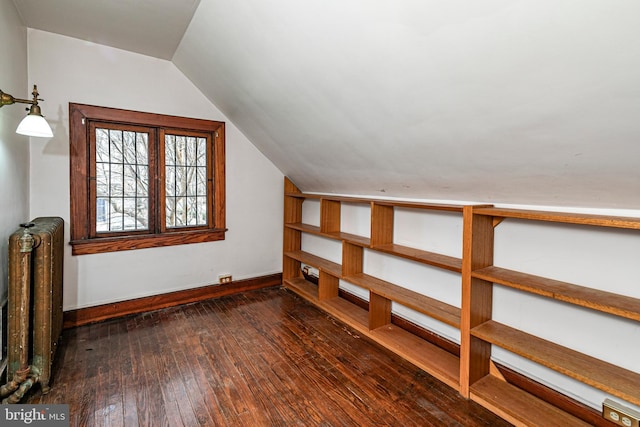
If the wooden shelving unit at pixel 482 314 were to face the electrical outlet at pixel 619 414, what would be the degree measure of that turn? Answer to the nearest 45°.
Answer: approximately 135° to its left

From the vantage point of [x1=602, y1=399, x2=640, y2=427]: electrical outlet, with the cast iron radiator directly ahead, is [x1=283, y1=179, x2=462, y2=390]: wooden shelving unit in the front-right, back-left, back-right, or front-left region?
front-right

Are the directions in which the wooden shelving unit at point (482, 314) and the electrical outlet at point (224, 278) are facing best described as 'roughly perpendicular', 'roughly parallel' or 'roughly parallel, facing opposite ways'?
roughly perpendicular

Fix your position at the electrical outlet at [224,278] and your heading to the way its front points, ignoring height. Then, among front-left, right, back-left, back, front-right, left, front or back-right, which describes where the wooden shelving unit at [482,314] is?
front-left

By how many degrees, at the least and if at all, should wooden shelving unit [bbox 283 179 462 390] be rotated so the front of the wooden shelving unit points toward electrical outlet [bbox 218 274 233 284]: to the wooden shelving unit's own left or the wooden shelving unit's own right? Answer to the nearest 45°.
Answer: approximately 45° to the wooden shelving unit's own right

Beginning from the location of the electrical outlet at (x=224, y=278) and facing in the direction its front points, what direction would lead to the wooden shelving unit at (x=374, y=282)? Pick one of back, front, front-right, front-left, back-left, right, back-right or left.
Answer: front-left

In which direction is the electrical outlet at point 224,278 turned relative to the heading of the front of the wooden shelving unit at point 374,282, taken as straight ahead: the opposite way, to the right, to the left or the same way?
to the left

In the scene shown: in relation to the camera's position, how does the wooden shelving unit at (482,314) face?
facing the viewer and to the left of the viewer

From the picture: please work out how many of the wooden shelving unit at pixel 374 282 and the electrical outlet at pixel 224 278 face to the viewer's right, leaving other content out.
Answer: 0

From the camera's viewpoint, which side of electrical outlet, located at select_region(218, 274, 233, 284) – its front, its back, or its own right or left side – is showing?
front

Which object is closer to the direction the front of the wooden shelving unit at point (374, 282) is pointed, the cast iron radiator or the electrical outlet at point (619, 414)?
the cast iron radiator

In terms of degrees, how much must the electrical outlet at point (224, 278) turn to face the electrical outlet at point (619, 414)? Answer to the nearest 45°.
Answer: approximately 45° to its left

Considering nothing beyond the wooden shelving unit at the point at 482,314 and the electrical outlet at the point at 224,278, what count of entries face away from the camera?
0
